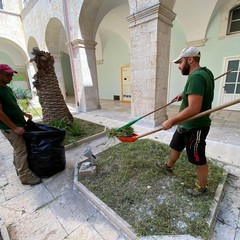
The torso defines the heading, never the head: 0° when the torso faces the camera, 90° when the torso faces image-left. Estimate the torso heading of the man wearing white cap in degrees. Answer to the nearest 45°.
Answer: approximately 90°

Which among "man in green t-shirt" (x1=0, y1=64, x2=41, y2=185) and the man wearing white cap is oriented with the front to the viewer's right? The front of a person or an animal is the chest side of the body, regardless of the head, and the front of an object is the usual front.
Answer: the man in green t-shirt

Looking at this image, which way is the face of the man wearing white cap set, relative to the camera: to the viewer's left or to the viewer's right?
to the viewer's left

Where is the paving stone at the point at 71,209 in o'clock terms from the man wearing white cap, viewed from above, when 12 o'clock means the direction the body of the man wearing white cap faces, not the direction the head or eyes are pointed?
The paving stone is roughly at 11 o'clock from the man wearing white cap.

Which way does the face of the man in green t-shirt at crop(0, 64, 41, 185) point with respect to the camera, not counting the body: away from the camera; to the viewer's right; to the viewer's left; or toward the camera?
to the viewer's right

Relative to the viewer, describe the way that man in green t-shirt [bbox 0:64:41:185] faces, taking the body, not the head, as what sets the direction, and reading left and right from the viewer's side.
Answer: facing to the right of the viewer

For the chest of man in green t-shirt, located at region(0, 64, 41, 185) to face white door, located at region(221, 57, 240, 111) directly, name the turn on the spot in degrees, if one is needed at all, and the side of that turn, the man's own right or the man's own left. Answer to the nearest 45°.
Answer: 0° — they already face it

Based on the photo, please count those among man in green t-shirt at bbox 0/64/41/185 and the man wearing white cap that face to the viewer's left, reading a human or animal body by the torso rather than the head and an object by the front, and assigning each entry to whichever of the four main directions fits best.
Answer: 1

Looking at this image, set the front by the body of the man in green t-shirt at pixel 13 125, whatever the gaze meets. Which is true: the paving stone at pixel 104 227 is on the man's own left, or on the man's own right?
on the man's own right

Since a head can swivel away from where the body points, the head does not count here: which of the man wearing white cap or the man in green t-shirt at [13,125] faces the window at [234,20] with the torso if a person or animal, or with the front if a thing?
the man in green t-shirt

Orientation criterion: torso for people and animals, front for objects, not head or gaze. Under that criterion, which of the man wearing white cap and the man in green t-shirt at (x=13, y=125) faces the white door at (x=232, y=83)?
the man in green t-shirt

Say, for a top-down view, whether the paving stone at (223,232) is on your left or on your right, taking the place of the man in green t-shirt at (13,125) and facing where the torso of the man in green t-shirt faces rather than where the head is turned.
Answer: on your right

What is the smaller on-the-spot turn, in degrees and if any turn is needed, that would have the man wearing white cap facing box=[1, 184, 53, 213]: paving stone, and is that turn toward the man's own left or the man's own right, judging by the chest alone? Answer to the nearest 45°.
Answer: approximately 45° to the man's own left

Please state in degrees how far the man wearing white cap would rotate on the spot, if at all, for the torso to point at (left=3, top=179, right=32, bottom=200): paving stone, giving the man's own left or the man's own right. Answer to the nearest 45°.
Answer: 0° — they already face it

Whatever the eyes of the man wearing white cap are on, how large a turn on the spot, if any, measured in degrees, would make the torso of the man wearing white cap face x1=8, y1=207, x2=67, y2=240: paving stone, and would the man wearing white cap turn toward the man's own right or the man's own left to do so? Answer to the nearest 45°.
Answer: approximately 45° to the man's own left
